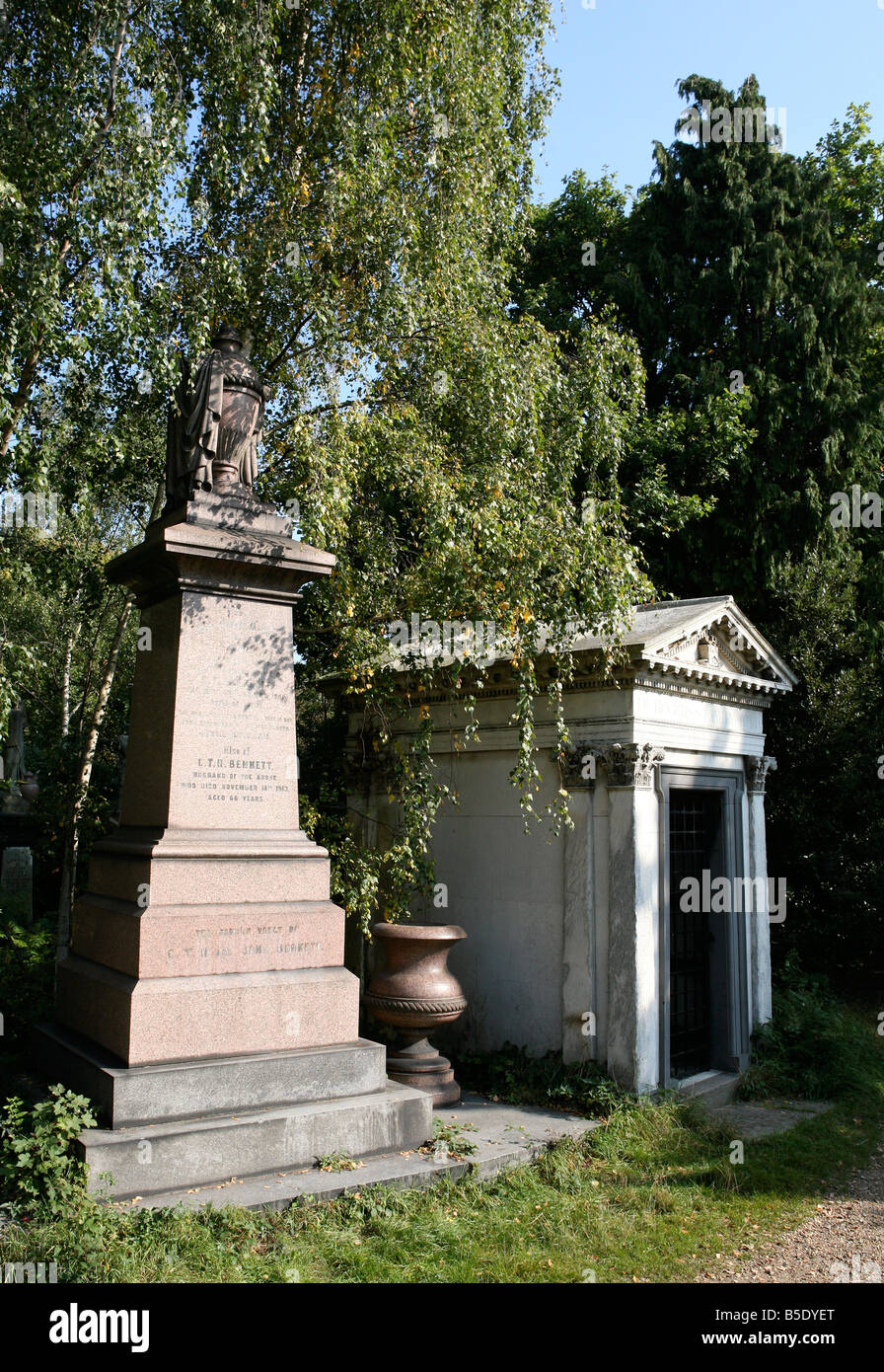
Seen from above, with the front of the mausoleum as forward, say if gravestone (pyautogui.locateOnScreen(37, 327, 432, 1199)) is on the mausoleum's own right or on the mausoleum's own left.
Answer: on the mausoleum's own right

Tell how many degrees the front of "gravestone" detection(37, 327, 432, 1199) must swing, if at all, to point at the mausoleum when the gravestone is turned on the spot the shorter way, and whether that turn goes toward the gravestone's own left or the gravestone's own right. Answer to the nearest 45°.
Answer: approximately 135° to the gravestone's own left

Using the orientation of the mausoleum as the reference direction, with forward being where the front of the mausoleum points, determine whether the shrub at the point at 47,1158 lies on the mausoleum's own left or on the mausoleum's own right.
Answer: on the mausoleum's own right

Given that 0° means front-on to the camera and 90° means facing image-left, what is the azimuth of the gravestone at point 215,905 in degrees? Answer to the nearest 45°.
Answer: approximately 0°

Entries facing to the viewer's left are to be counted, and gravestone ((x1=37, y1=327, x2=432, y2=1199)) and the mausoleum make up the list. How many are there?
0

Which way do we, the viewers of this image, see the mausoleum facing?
facing the viewer and to the right of the viewer

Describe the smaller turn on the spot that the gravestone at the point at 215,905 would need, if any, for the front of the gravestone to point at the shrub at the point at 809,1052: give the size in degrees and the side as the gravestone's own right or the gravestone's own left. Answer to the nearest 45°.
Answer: approximately 135° to the gravestone's own left

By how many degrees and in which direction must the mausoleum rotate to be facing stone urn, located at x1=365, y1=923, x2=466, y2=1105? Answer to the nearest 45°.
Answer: approximately 90° to its right
